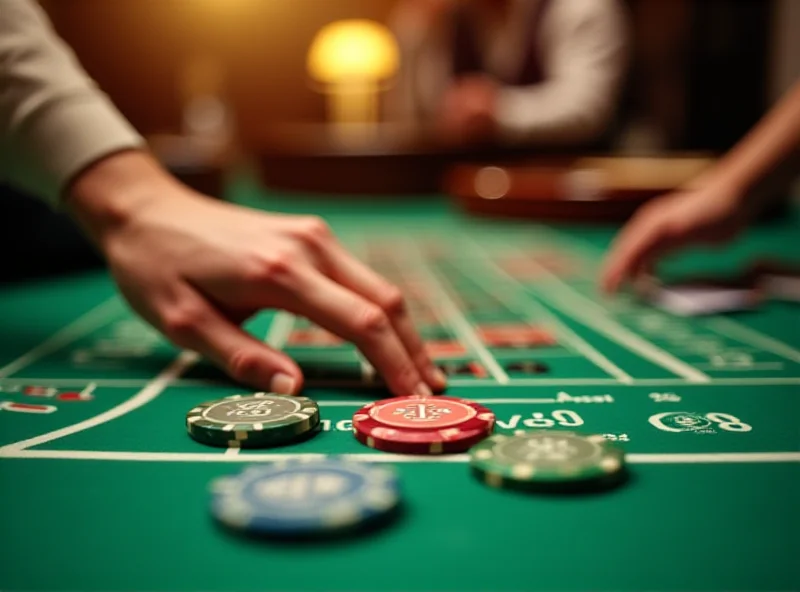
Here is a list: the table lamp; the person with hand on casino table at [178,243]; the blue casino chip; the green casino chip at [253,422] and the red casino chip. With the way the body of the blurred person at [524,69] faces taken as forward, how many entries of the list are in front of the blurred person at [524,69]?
4

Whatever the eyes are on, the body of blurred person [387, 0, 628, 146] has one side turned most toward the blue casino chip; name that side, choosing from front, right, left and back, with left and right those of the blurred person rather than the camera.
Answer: front

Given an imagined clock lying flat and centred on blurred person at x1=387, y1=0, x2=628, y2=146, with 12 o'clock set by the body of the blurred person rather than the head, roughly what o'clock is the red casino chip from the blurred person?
The red casino chip is roughly at 12 o'clock from the blurred person.

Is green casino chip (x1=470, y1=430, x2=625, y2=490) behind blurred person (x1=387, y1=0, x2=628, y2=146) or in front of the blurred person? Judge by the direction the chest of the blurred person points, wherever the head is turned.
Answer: in front

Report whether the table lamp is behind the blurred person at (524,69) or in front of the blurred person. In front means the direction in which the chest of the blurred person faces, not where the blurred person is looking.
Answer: behind

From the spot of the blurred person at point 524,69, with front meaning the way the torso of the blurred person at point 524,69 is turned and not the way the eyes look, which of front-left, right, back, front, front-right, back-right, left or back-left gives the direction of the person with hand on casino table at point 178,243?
front

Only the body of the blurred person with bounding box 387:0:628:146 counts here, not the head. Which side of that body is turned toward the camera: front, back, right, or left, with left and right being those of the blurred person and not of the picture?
front

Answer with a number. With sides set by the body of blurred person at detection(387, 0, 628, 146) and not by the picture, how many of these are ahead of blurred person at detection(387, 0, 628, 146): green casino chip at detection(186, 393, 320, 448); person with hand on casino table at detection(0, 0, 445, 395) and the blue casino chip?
3

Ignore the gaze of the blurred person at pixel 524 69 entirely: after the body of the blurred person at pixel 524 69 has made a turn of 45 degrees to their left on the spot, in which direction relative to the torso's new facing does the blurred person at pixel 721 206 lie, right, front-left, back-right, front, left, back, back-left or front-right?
front-right

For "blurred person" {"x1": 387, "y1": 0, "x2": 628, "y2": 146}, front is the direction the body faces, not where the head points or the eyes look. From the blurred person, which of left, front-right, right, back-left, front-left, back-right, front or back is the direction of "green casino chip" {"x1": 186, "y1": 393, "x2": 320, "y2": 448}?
front
